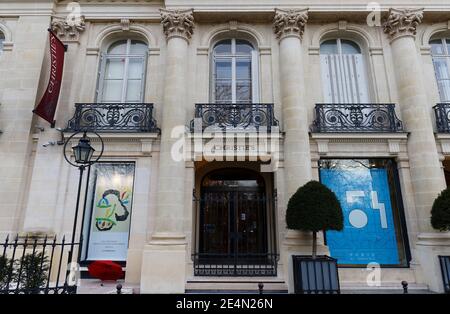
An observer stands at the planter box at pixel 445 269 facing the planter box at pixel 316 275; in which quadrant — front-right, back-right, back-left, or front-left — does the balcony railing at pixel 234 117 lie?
front-right

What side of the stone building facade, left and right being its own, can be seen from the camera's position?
front
